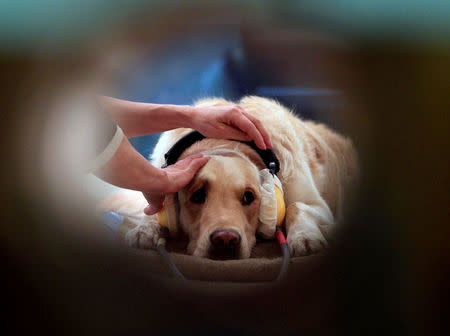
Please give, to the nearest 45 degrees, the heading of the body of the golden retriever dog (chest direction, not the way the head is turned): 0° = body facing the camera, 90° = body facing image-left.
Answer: approximately 0°
